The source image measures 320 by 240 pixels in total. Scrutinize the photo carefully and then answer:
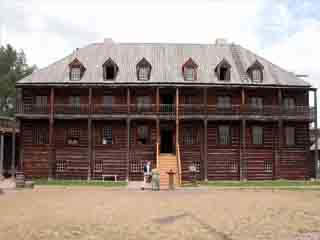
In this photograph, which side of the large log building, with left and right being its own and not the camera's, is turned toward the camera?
front
